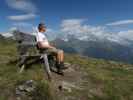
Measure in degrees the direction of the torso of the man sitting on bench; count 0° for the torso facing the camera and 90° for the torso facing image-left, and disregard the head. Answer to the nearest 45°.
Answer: approximately 270°
